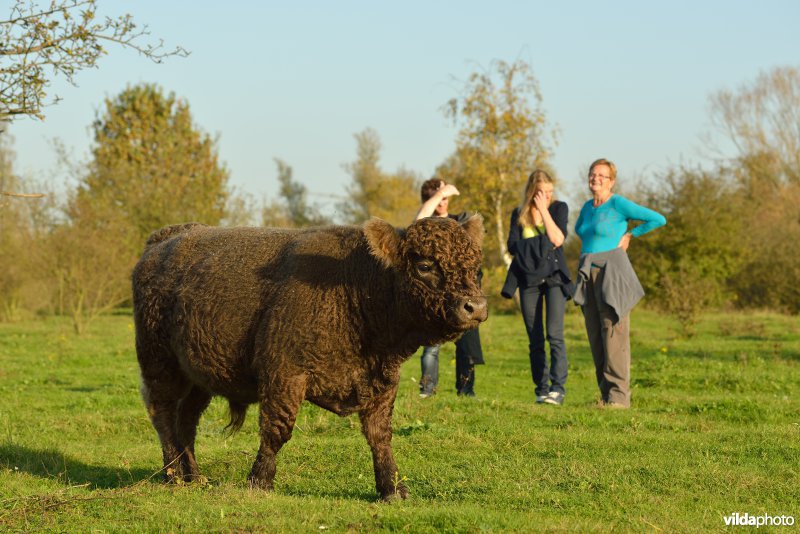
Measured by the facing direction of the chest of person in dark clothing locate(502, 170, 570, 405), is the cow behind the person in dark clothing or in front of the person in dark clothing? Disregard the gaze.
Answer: in front

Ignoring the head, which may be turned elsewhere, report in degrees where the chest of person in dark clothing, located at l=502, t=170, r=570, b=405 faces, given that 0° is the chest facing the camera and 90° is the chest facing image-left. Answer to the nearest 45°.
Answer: approximately 0°

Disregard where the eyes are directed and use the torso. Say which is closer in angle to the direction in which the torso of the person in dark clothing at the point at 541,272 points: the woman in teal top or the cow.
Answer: the cow

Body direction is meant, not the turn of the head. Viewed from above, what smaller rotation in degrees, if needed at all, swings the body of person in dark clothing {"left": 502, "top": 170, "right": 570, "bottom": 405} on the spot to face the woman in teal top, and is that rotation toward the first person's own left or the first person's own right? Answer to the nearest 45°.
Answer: approximately 45° to the first person's own left
